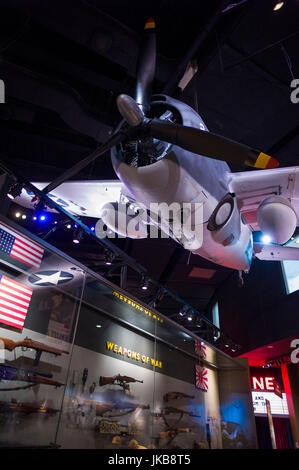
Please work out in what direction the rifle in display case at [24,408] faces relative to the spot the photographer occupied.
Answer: facing to the right of the viewer

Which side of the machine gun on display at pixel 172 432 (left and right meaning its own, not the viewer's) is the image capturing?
right

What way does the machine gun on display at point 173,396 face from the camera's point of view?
to the viewer's right

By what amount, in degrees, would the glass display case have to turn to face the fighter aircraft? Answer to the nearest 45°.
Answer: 0° — it already faces it

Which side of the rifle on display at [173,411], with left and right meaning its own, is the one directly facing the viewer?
right

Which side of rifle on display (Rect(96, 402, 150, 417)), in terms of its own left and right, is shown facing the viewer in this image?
right

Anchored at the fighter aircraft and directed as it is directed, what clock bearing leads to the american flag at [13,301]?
The american flag is roughly at 2 o'clock from the fighter aircraft.

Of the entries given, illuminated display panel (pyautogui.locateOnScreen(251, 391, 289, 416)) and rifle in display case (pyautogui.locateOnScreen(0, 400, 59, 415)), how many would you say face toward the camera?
1

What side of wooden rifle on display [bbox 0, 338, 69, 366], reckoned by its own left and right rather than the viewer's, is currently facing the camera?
right
